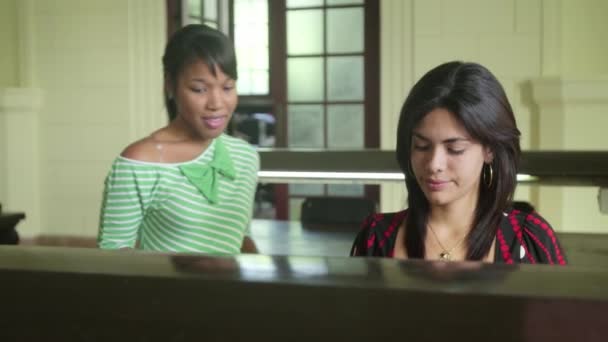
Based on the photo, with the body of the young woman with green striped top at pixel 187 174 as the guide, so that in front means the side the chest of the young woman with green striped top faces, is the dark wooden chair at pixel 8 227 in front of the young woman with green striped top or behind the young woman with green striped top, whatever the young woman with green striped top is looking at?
behind

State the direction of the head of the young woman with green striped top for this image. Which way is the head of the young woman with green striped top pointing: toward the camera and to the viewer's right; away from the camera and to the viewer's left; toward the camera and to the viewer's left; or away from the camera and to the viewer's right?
toward the camera and to the viewer's right

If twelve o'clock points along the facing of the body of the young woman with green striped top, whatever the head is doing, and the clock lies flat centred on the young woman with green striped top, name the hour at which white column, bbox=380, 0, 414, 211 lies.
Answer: The white column is roughly at 8 o'clock from the young woman with green striped top.

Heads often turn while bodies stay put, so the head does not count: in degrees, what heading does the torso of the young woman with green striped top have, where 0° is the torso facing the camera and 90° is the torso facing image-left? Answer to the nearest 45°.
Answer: approximately 315°

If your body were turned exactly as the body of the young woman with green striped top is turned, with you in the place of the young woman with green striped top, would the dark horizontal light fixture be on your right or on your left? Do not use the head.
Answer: on your left

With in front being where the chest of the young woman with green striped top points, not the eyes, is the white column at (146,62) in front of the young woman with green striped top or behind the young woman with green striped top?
behind
